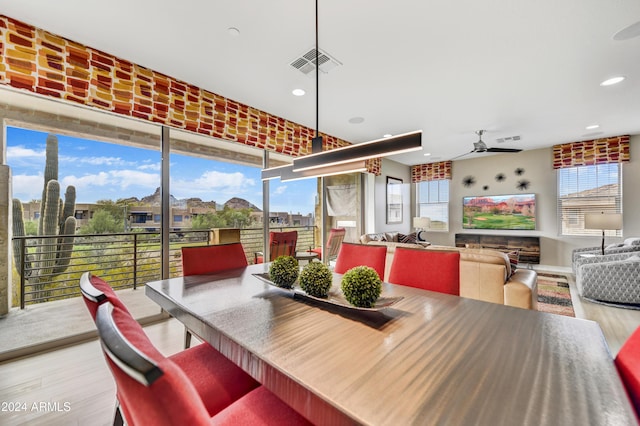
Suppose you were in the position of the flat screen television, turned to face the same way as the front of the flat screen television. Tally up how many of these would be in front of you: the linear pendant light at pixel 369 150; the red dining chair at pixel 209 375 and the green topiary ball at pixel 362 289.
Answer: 3

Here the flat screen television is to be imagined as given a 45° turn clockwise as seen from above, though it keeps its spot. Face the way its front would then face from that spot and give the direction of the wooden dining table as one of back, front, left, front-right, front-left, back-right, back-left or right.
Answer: front-left

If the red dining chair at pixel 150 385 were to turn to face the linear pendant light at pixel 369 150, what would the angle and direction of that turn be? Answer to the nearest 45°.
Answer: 0° — it already faces it

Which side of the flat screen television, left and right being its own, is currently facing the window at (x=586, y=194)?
left

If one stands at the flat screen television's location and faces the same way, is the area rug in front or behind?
in front

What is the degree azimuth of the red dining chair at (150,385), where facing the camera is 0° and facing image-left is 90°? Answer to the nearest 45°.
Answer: approximately 225°

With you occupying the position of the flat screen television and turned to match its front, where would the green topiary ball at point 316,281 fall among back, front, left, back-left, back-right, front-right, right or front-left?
front

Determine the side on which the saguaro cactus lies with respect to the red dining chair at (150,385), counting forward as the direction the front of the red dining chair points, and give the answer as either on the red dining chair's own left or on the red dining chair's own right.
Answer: on the red dining chair's own left

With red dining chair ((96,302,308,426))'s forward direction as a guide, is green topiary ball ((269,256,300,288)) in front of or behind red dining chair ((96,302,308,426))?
in front

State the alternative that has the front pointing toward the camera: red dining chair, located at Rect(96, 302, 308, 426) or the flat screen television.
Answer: the flat screen television

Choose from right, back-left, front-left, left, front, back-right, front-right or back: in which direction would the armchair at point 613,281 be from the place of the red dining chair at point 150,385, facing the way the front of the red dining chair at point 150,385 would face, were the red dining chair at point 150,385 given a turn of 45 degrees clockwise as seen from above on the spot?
front

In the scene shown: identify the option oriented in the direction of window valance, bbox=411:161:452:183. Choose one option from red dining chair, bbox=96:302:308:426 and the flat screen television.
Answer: the red dining chair

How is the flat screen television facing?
toward the camera

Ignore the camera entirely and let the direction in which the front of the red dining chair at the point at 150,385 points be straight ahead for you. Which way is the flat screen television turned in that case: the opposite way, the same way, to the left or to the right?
the opposite way

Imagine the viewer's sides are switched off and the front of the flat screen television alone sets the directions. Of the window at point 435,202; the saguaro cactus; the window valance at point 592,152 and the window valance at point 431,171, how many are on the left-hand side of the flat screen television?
1

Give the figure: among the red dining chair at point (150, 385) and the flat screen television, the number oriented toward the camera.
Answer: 1

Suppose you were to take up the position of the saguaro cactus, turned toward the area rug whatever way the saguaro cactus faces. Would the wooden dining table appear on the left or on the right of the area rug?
right

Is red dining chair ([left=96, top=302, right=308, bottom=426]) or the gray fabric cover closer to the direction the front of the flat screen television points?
the red dining chair
